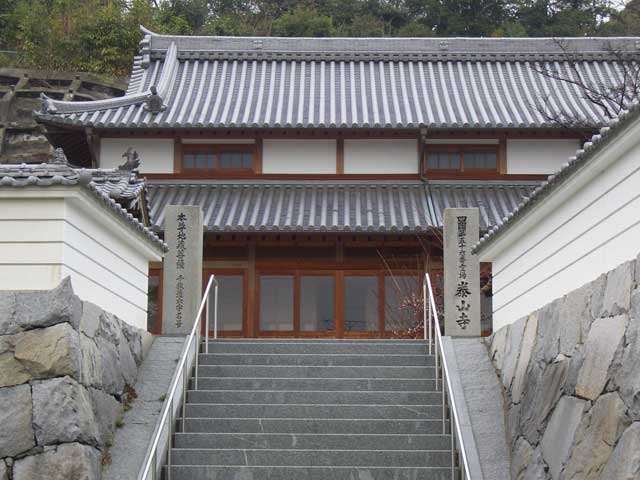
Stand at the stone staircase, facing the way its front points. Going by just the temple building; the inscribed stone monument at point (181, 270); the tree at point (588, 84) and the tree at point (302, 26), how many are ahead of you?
0

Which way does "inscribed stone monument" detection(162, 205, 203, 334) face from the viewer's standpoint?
toward the camera

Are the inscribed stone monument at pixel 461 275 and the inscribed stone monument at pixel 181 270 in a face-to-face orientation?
no

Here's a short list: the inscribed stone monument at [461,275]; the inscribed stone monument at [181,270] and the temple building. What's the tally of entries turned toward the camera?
3

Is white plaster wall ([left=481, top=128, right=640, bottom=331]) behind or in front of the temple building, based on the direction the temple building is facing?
in front

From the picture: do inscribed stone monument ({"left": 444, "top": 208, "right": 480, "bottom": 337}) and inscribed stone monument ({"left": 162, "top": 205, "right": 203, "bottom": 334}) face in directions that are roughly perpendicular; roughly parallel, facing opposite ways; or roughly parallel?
roughly parallel

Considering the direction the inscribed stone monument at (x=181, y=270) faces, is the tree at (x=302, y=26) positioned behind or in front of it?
behind

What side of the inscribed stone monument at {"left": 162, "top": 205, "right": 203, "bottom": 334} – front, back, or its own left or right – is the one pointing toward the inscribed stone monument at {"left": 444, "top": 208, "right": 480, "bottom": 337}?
left

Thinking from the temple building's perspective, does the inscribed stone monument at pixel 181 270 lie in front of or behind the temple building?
in front

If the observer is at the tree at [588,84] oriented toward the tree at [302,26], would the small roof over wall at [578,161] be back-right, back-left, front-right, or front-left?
back-left

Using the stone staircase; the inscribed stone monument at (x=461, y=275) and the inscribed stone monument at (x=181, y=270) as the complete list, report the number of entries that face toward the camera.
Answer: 3

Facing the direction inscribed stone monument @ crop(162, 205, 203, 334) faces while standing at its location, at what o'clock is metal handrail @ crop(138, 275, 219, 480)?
The metal handrail is roughly at 12 o'clock from the inscribed stone monument.

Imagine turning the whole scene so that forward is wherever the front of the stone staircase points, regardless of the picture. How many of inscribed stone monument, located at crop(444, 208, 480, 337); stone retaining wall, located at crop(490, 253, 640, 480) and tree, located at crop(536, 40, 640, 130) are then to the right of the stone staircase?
0

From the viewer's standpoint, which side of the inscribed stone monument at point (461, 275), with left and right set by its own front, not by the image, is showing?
front

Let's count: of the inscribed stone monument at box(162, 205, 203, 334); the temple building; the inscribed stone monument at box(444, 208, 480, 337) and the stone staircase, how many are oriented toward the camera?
4

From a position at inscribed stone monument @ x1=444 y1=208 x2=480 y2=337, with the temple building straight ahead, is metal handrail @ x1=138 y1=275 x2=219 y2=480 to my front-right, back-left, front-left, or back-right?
back-left

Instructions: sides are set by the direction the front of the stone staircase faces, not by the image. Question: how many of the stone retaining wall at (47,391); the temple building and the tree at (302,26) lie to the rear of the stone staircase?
2

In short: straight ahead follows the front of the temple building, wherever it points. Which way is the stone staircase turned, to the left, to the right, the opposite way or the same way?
the same way
